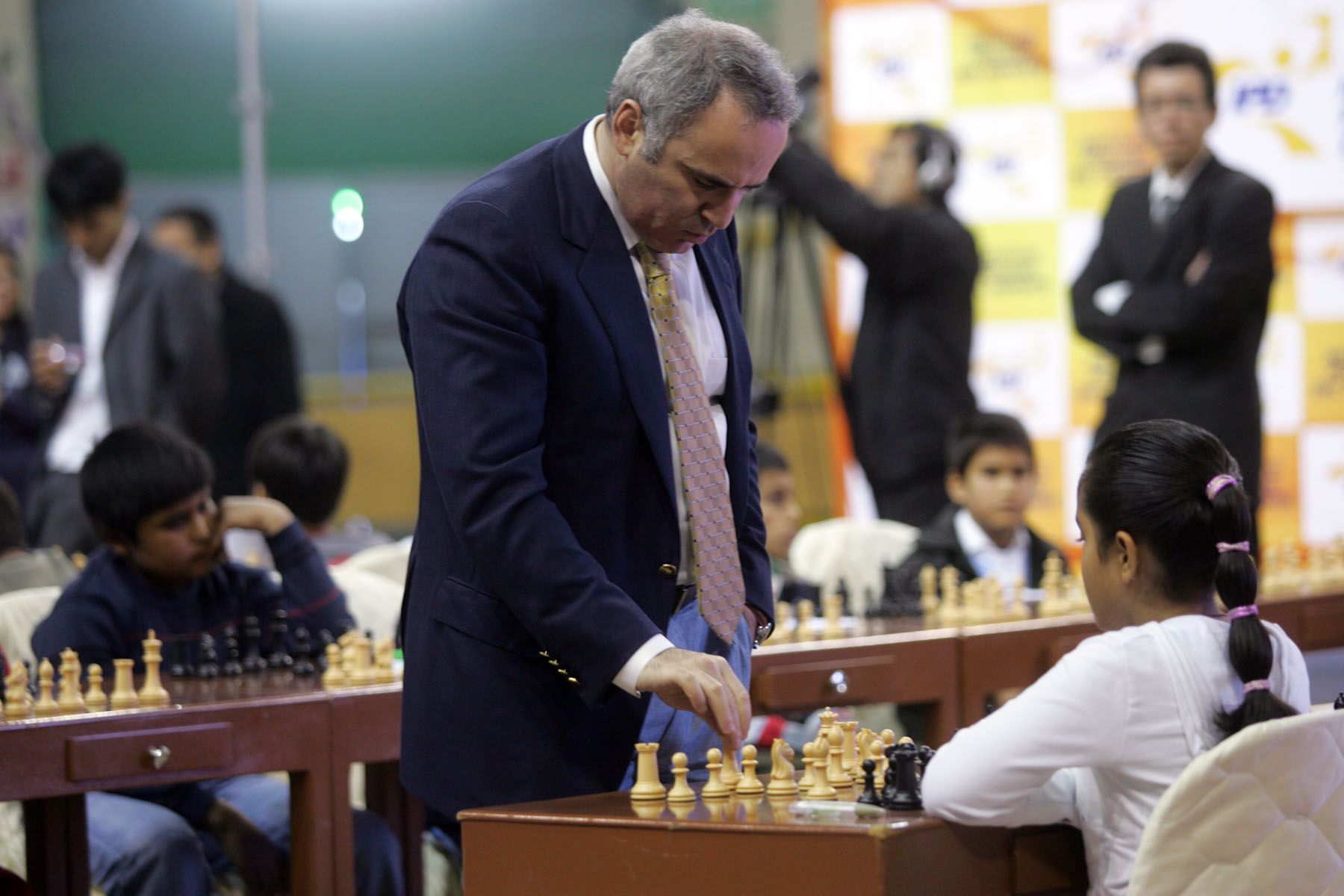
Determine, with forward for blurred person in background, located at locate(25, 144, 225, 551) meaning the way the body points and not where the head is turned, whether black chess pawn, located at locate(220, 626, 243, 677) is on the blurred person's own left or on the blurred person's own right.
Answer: on the blurred person's own left

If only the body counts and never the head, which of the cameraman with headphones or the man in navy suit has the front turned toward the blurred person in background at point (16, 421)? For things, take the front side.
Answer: the cameraman with headphones

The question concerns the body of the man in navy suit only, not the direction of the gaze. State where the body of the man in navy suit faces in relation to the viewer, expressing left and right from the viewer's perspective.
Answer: facing the viewer and to the right of the viewer

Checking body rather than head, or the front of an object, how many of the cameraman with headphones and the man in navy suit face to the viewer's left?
1

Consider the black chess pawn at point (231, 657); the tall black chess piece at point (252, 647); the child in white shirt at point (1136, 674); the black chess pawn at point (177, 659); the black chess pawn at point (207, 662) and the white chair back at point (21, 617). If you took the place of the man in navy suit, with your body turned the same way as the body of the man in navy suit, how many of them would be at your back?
5

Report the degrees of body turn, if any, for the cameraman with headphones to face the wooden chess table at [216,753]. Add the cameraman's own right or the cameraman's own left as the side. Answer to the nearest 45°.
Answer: approximately 90° to the cameraman's own left

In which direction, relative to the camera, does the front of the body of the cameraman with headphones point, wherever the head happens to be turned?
to the viewer's left

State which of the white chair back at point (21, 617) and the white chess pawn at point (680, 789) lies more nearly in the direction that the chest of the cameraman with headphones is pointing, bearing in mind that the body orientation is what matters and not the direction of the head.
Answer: the white chair back

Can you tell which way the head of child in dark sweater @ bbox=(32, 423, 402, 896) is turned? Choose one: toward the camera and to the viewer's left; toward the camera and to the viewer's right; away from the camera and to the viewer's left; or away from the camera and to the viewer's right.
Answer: toward the camera and to the viewer's right

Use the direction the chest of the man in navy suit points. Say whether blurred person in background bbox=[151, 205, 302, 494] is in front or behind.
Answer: behind

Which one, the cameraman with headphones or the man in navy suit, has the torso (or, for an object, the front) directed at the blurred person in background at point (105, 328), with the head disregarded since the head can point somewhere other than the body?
the cameraman with headphones

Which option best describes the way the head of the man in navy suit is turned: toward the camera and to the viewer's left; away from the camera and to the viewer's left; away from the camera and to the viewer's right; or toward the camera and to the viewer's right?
toward the camera and to the viewer's right

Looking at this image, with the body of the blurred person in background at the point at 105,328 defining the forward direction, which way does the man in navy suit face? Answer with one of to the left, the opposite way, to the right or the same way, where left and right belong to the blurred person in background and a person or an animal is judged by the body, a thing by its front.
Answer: to the left

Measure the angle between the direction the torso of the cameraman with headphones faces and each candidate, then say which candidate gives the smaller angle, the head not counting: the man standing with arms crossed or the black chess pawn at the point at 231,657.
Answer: the black chess pawn

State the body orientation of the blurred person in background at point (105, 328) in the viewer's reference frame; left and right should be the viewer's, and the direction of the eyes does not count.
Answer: facing the viewer and to the left of the viewer
